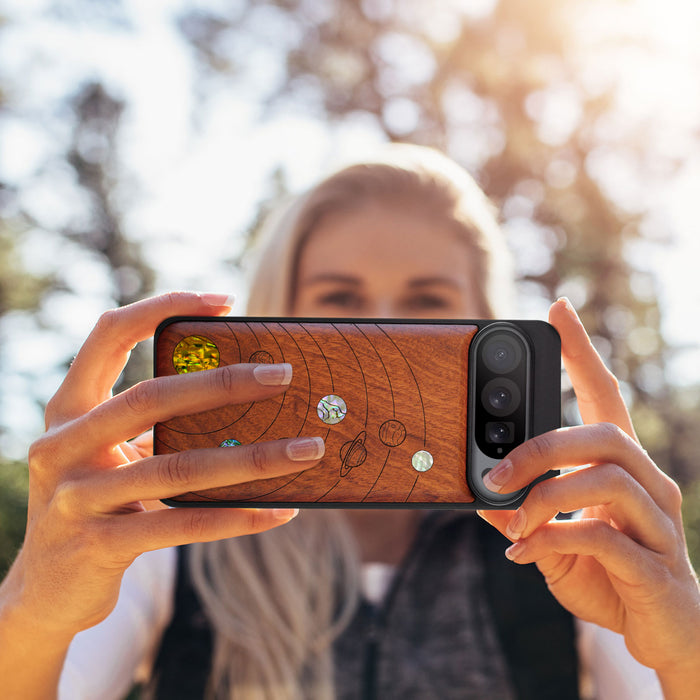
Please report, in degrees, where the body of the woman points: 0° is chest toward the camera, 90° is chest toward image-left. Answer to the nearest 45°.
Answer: approximately 0°
